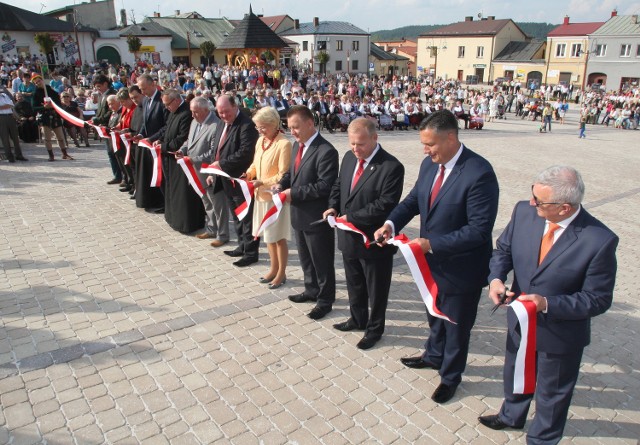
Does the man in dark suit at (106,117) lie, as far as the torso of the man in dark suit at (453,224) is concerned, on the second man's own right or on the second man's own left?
on the second man's own right

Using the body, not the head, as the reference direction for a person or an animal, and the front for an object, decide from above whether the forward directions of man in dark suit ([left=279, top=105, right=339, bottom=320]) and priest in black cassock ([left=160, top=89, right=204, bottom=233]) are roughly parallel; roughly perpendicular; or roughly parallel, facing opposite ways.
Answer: roughly parallel

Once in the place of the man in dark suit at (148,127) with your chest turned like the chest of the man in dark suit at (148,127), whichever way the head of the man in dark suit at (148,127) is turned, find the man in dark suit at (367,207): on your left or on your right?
on your left

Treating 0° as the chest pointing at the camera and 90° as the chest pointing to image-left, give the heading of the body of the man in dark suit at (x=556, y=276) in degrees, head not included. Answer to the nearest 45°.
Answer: approximately 45°

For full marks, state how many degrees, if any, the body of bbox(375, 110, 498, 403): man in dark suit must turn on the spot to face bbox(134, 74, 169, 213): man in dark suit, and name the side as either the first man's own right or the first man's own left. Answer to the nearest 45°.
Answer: approximately 90° to the first man's own right

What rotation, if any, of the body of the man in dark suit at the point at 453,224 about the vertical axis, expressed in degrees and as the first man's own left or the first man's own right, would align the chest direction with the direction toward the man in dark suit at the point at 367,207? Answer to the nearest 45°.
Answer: approximately 90° to the first man's own right

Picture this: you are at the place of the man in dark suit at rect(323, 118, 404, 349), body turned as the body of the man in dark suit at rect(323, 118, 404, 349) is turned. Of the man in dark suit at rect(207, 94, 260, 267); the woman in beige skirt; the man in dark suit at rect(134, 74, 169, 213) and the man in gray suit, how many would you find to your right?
4

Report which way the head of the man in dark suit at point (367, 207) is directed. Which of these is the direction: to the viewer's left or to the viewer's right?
to the viewer's left

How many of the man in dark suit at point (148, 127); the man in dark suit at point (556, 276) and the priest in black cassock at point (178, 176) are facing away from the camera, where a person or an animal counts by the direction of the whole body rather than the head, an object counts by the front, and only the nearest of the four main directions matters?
0

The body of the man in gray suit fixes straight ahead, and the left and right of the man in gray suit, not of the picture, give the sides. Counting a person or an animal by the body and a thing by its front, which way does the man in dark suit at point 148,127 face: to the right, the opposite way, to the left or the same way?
the same way

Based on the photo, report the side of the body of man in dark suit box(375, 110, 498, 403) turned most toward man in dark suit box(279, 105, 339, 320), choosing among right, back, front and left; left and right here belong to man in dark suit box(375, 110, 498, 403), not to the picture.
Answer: right

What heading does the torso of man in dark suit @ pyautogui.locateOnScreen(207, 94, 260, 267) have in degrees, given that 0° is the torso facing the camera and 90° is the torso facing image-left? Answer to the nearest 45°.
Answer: approximately 45°

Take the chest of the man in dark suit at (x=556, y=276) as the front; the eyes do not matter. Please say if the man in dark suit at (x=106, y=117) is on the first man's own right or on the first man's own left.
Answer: on the first man's own right

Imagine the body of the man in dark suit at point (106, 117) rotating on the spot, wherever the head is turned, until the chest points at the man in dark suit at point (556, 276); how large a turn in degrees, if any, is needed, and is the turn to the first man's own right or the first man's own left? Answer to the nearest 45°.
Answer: approximately 45° to the first man's own left

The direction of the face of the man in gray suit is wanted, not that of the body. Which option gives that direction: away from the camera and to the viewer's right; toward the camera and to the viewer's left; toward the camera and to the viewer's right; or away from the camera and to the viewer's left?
toward the camera and to the viewer's left

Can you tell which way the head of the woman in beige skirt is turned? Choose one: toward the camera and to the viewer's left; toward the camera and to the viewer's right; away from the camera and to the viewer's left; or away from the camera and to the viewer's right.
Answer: toward the camera and to the viewer's left

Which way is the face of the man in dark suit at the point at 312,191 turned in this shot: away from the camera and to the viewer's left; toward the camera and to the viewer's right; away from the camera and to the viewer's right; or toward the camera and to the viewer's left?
toward the camera and to the viewer's left

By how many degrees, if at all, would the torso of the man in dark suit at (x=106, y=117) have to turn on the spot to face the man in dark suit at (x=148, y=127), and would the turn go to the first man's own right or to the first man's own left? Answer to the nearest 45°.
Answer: approximately 45° to the first man's own left

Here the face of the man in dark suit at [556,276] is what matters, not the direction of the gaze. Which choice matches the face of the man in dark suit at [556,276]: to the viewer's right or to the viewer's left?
to the viewer's left

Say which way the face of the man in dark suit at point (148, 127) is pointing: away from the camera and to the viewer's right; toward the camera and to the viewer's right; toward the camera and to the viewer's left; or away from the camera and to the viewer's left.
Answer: toward the camera and to the viewer's left
